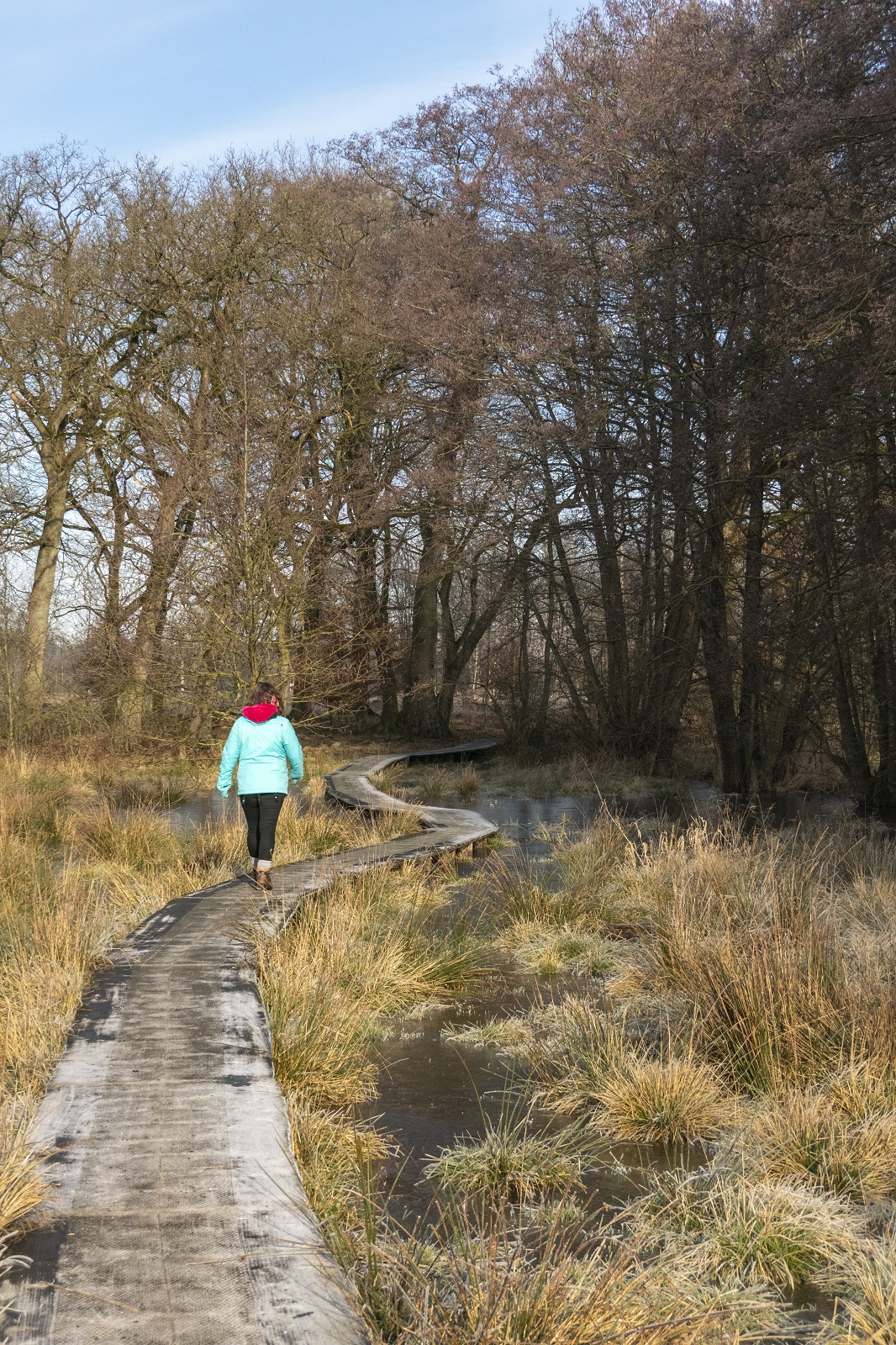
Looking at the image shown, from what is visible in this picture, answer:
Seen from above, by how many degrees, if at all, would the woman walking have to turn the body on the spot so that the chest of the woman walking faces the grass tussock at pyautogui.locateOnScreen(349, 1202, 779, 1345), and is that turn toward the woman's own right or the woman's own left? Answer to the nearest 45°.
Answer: approximately 180°

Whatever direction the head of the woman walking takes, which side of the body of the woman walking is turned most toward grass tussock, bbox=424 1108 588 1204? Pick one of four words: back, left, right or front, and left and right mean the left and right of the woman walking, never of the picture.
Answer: back

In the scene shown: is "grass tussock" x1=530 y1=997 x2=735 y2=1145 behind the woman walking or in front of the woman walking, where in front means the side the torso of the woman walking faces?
behind

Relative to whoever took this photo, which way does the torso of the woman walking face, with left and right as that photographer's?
facing away from the viewer

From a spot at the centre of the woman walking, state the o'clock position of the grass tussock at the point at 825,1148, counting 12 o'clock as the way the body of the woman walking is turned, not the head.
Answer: The grass tussock is roughly at 5 o'clock from the woman walking.

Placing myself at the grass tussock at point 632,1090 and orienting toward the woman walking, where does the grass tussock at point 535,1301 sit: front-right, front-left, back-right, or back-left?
back-left

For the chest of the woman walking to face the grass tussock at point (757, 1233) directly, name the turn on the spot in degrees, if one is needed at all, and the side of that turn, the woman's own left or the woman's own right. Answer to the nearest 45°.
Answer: approximately 180°

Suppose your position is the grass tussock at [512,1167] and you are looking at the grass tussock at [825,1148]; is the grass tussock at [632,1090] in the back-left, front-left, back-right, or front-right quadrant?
front-left
